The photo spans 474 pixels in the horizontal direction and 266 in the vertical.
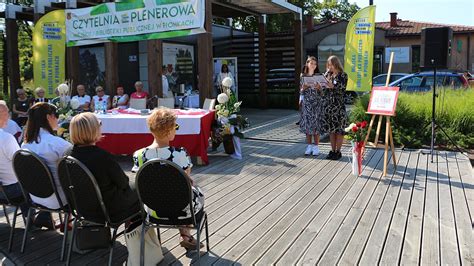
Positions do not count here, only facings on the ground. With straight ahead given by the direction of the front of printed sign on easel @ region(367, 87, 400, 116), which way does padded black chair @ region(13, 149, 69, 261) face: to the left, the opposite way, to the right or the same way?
the opposite way

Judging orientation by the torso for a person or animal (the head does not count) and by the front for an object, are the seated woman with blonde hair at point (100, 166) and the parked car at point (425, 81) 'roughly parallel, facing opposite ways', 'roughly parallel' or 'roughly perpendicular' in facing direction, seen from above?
roughly perpendicular

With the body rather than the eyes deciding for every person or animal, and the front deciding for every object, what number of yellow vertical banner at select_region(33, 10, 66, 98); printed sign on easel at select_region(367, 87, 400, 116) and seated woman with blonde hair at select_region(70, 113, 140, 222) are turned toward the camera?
2

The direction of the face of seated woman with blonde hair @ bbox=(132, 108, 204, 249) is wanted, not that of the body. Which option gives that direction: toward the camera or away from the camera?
away from the camera

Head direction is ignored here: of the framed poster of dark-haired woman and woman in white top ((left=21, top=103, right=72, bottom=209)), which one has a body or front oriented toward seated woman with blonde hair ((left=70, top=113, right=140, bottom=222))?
the framed poster of dark-haired woman

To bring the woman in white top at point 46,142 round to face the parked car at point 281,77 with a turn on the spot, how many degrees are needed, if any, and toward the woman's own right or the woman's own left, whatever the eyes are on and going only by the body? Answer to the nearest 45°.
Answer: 0° — they already face it

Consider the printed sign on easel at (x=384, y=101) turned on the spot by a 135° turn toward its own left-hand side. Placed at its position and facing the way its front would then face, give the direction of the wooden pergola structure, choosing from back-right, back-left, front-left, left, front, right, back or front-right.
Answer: left

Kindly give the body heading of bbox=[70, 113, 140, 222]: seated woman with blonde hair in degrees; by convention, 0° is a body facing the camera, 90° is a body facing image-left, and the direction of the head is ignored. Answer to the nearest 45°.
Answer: approximately 225°

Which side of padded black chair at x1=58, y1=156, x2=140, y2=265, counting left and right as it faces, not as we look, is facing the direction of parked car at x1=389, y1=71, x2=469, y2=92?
front

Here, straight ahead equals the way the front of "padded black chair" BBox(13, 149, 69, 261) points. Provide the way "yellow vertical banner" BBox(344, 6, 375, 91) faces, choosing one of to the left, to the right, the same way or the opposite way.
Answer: the opposite way

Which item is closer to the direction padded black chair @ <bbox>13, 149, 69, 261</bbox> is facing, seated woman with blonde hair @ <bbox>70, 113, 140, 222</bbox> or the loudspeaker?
the loudspeaker

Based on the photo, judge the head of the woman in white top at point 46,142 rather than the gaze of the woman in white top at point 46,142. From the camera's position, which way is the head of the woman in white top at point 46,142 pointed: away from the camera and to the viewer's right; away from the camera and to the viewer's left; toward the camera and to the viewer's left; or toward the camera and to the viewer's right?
away from the camera and to the viewer's right

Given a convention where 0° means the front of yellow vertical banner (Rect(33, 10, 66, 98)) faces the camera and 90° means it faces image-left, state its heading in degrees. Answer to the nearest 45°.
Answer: approximately 0°
